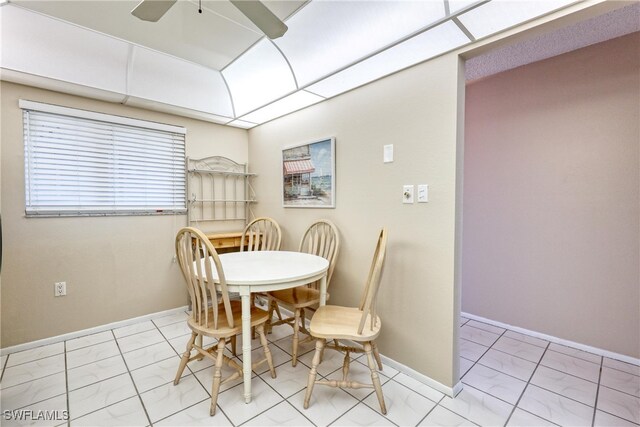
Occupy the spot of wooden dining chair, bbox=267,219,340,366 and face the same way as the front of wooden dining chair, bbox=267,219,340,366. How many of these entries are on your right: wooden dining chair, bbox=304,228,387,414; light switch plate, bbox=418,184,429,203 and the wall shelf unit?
1

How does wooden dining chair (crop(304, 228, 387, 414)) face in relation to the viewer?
to the viewer's left

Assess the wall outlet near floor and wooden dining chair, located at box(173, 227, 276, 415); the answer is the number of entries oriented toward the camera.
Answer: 1

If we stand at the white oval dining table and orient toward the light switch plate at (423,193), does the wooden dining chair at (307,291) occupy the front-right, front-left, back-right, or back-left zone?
front-left

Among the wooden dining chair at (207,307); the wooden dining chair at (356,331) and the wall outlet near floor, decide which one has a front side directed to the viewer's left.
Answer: the wooden dining chair at (356,331)

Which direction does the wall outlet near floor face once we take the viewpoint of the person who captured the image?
facing the viewer

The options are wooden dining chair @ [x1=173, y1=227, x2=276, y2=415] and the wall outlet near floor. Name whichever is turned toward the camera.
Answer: the wall outlet near floor

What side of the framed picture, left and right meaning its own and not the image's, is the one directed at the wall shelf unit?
right

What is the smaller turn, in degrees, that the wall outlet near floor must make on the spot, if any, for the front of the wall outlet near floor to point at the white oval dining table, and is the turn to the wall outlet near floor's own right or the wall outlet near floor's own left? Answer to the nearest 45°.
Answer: approximately 45° to the wall outlet near floor's own left

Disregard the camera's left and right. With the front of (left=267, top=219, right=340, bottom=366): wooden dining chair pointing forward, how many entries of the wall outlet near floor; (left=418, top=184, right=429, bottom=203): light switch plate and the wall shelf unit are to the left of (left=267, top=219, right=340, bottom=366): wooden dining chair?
1

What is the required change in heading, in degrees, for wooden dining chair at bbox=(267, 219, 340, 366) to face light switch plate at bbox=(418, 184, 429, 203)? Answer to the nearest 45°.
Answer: approximately 90° to its left

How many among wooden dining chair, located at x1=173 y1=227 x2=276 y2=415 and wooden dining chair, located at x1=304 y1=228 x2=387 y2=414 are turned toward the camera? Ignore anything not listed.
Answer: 0

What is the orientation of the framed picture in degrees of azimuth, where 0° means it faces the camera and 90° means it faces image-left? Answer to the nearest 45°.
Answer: approximately 45°

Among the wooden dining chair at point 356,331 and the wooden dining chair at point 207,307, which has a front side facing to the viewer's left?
the wooden dining chair at point 356,331

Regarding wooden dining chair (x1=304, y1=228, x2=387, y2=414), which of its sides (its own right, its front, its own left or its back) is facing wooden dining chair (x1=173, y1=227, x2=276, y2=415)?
front
